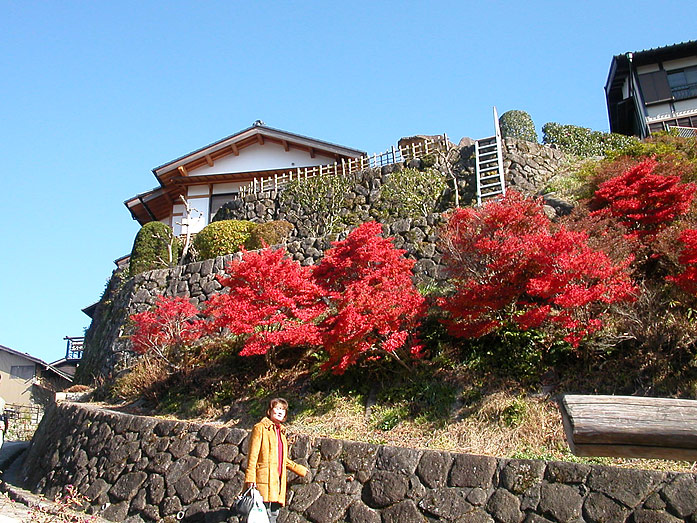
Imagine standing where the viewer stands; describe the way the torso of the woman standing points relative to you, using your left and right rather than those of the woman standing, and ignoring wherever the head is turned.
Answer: facing the viewer and to the right of the viewer

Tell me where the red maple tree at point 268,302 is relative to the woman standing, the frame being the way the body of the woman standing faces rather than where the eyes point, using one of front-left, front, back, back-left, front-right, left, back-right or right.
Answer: back-left

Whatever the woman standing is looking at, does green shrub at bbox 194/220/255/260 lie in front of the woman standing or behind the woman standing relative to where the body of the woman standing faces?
behind

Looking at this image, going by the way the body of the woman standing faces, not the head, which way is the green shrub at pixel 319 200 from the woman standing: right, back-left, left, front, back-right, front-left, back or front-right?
back-left

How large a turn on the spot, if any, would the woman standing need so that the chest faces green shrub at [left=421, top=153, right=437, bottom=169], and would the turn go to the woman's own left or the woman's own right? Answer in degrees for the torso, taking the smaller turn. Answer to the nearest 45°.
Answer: approximately 90° to the woman's own left

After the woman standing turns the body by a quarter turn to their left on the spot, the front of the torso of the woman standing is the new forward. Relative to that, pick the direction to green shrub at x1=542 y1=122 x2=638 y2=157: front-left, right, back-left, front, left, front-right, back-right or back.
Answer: front

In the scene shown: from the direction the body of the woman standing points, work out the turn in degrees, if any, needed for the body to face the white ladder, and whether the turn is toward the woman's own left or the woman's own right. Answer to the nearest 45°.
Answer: approximately 90° to the woman's own left

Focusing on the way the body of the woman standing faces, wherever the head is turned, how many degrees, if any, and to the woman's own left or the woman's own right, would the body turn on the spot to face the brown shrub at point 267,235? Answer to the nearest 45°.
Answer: approximately 135° to the woman's own left
